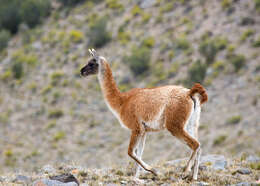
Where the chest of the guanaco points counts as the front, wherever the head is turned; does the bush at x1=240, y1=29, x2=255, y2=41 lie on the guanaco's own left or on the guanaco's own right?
on the guanaco's own right

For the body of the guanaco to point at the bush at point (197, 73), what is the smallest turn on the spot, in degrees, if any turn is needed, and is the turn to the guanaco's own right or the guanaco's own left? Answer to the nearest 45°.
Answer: approximately 90° to the guanaco's own right

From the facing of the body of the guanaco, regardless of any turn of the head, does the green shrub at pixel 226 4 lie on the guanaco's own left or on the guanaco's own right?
on the guanaco's own right

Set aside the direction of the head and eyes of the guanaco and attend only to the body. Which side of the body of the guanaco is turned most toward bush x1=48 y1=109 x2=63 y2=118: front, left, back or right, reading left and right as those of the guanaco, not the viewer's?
right

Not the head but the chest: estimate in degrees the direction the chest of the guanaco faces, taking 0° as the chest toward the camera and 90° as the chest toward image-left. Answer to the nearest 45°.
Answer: approximately 90°

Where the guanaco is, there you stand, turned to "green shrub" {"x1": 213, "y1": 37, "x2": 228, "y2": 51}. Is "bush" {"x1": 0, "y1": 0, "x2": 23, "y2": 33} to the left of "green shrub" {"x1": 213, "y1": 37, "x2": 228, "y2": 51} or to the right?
left

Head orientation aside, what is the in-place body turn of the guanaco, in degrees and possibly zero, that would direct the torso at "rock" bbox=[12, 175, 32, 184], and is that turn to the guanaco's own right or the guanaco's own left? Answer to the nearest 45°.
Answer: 0° — it already faces it

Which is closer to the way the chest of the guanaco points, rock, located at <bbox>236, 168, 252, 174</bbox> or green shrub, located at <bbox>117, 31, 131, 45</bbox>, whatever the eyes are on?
the green shrub

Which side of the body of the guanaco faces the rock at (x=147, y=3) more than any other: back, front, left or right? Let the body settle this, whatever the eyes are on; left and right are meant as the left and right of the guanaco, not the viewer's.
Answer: right

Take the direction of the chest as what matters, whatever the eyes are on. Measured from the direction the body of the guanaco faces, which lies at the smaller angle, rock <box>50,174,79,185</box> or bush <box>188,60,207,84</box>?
the rock

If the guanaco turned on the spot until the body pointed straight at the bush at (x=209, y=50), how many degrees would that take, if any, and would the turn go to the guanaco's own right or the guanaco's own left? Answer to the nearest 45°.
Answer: approximately 90° to the guanaco's own right
